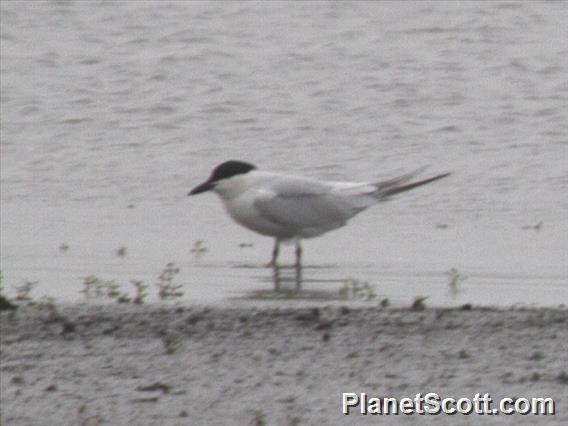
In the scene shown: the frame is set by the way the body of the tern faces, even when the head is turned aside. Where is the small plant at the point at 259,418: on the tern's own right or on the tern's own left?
on the tern's own left

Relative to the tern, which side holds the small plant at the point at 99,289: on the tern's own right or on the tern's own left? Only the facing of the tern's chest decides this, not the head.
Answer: on the tern's own left

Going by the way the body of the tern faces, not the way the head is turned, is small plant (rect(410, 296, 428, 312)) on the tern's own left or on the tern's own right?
on the tern's own left

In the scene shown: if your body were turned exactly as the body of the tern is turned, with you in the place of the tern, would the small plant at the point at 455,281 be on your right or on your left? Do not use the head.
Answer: on your left

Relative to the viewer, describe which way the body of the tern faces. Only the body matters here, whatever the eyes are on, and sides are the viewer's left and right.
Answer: facing to the left of the viewer

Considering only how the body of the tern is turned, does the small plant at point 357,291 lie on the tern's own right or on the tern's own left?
on the tern's own left

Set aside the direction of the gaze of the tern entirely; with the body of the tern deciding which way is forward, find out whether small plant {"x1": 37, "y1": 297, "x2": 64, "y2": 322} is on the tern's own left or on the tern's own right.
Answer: on the tern's own left

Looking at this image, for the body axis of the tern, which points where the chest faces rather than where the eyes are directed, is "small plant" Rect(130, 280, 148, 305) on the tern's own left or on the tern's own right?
on the tern's own left
